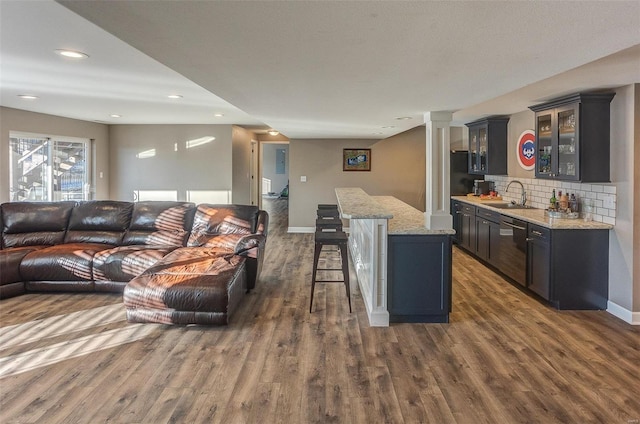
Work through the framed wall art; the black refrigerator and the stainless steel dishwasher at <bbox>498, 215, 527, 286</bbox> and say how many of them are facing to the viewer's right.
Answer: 0

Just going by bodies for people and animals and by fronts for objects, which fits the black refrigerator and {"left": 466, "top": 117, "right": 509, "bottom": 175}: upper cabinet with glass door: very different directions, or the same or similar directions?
same or similar directions

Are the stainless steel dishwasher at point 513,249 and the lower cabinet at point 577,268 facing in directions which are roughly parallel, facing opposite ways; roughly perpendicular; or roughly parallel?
roughly parallel

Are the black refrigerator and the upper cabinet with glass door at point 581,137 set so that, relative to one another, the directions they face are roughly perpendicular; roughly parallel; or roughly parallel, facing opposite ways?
roughly parallel

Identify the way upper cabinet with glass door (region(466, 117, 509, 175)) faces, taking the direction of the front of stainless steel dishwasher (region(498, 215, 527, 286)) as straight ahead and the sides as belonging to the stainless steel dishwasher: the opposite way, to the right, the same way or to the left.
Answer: the same way

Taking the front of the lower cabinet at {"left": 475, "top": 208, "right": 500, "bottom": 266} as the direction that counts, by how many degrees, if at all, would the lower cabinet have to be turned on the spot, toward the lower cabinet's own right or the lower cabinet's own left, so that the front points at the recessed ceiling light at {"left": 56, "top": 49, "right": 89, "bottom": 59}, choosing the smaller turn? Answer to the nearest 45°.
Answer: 0° — it already faces it

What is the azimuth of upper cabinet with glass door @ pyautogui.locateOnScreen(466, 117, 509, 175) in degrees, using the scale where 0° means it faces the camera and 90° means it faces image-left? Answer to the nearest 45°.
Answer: approximately 45°

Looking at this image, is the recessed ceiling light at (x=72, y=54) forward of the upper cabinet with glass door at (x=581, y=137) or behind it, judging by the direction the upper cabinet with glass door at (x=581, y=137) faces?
forward

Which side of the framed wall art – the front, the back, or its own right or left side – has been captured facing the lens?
front

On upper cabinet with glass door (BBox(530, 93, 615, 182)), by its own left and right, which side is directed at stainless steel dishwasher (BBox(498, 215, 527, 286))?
right

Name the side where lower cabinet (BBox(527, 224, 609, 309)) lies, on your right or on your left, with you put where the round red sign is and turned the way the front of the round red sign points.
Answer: on your left

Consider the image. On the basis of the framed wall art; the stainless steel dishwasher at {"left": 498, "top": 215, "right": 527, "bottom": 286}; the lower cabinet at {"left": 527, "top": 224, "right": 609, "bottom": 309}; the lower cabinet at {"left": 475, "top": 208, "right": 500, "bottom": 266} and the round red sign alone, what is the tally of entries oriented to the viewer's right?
0

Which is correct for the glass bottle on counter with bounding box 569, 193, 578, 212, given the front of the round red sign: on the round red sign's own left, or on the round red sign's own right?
on the round red sign's own left

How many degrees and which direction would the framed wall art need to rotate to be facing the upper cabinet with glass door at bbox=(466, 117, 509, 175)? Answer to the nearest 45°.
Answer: approximately 45° to its left

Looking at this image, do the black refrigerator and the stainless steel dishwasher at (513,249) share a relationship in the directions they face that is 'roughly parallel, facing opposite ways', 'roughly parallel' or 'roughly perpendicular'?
roughly parallel

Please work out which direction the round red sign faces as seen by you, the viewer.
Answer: facing the viewer and to the left of the viewer
